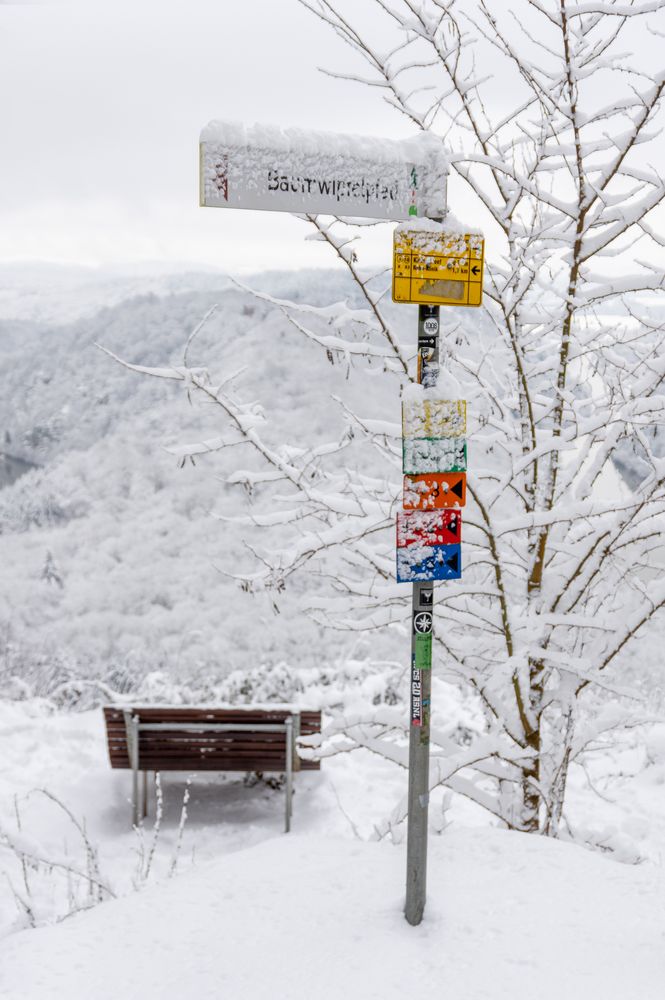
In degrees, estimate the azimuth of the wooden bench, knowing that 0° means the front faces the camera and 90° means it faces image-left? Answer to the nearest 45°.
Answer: approximately 180°

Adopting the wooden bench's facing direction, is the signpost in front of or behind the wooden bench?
behind

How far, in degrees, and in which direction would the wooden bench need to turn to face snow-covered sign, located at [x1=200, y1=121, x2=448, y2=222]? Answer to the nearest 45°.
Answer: approximately 180°
